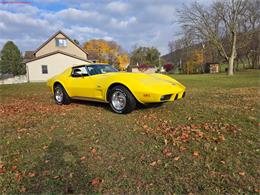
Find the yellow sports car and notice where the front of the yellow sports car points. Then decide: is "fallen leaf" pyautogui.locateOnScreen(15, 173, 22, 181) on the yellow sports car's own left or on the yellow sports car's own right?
on the yellow sports car's own right

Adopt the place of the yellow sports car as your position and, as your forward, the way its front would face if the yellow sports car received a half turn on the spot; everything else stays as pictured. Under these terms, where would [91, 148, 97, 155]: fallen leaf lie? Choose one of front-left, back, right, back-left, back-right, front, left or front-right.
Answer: back-left

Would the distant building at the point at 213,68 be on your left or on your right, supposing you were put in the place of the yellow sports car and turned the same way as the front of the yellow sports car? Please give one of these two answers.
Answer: on your left
